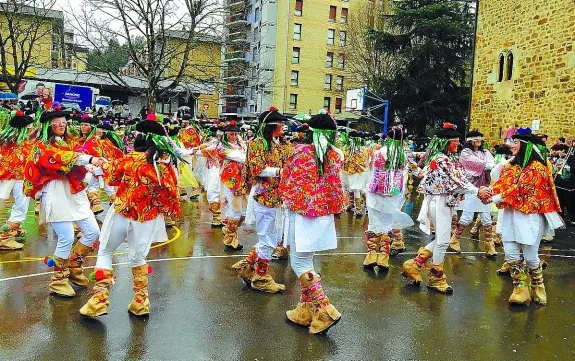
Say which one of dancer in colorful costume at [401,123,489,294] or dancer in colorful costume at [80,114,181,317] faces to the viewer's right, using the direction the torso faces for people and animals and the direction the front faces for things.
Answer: dancer in colorful costume at [401,123,489,294]

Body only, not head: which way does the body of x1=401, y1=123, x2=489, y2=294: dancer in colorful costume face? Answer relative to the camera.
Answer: to the viewer's right

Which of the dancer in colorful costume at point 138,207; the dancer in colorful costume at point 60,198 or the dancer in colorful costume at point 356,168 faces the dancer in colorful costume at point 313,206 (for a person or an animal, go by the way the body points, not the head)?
the dancer in colorful costume at point 60,198

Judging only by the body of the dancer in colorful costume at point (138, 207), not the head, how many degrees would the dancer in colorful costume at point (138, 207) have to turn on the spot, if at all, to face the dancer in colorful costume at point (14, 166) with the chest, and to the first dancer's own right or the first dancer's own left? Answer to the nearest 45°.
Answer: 0° — they already face them

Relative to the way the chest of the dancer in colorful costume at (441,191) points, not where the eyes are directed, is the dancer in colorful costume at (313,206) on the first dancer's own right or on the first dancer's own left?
on the first dancer's own right
